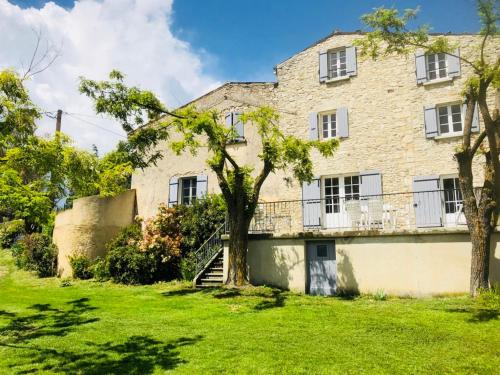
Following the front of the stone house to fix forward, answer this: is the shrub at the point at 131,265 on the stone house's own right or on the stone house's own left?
on the stone house's own right

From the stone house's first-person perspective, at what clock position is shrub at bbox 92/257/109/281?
The shrub is roughly at 3 o'clock from the stone house.

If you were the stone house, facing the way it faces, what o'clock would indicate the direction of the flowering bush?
The flowering bush is roughly at 3 o'clock from the stone house.

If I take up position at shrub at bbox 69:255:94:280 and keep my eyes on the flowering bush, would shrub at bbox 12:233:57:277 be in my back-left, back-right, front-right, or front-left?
back-left

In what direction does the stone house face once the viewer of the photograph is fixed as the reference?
facing the viewer
